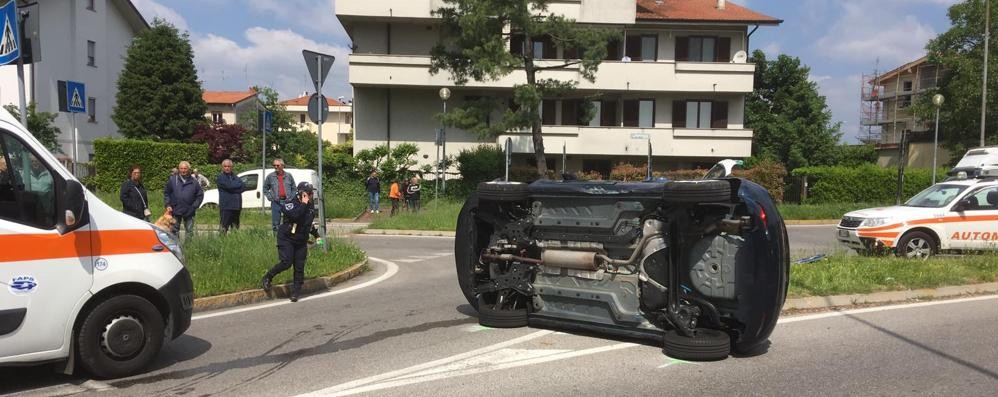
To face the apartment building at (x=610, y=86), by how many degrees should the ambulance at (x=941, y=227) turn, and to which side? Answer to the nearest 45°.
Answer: approximately 90° to its right

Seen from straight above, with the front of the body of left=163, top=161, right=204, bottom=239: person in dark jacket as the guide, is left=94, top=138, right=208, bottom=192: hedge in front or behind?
behind

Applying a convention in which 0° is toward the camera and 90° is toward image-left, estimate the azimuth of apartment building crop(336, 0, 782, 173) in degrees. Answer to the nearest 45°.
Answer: approximately 0°

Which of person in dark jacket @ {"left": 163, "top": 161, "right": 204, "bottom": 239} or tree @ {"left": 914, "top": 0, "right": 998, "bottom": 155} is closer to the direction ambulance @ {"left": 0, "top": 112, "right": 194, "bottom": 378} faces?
the tree

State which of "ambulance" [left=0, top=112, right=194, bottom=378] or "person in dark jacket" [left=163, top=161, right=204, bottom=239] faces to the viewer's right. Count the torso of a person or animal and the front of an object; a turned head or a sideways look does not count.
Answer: the ambulance

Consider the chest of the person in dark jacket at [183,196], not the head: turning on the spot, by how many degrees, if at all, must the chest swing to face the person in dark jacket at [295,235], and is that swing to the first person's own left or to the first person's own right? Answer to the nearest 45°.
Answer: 0° — they already face them

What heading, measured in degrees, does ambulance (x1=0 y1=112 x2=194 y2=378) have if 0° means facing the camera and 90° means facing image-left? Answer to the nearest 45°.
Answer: approximately 270°

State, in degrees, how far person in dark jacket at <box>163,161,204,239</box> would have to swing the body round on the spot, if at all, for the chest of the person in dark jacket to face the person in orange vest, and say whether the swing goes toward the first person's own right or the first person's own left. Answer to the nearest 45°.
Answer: approximately 135° to the first person's own left

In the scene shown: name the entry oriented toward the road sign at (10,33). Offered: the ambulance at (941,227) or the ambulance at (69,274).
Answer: the ambulance at (941,227)

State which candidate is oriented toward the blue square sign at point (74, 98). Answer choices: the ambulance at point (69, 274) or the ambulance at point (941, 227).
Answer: the ambulance at point (941, 227)

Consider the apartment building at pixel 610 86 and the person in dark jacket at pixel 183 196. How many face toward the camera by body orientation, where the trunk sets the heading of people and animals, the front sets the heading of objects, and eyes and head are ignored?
2

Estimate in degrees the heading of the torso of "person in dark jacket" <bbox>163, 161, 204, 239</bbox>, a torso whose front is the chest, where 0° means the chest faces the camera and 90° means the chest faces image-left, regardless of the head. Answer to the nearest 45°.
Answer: approximately 0°
